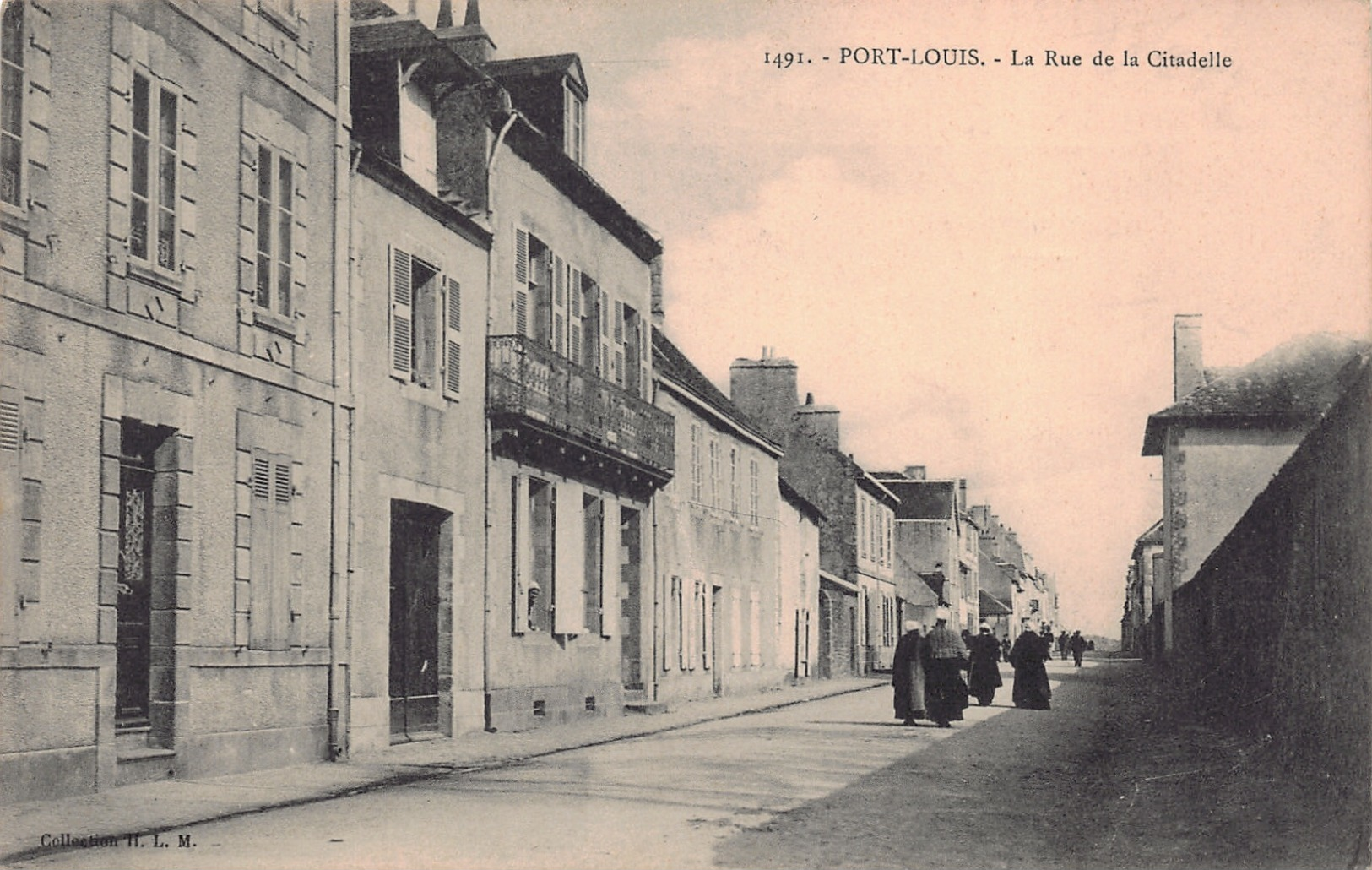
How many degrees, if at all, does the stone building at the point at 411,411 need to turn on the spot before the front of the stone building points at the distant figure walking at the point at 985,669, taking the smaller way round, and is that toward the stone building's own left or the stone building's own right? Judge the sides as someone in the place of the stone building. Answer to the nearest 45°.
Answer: approximately 90° to the stone building's own left

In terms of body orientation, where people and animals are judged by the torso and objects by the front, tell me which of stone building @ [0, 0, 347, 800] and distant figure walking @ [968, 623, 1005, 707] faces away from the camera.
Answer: the distant figure walking

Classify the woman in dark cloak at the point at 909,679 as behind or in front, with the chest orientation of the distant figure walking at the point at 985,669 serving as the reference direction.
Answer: behind

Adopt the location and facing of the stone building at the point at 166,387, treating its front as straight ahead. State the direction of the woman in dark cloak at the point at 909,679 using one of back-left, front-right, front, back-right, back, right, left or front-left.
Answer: left

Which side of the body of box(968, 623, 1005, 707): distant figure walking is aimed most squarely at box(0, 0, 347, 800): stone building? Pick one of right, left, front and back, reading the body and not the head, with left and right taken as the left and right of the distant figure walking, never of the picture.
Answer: back

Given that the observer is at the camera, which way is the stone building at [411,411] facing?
facing the viewer and to the right of the viewer

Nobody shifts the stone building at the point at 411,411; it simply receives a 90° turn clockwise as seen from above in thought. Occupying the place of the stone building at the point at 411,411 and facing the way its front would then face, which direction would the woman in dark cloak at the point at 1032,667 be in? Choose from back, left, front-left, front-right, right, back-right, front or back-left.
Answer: back

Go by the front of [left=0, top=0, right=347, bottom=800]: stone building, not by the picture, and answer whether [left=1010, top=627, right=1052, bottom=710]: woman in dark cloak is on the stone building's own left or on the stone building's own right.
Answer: on the stone building's own left

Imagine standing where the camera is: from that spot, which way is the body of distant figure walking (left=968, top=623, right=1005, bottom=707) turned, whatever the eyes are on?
away from the camera
